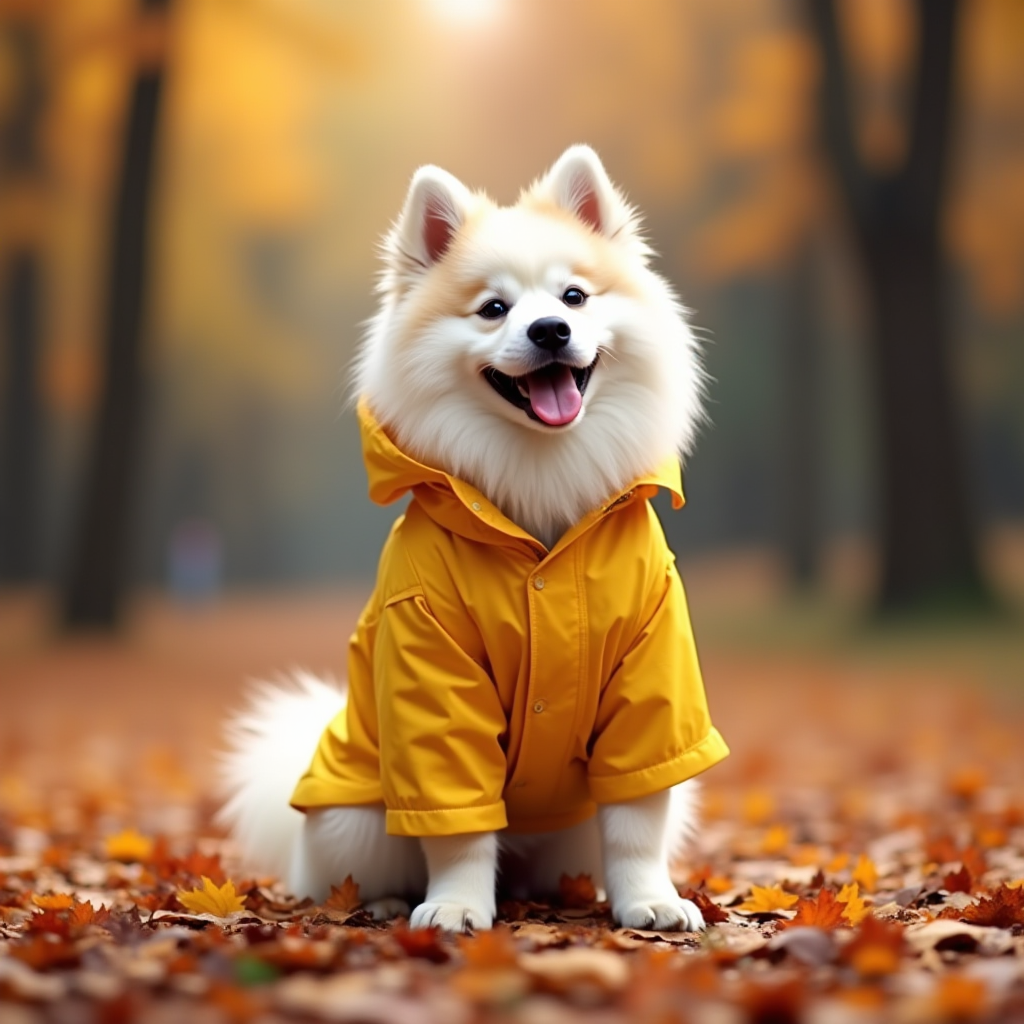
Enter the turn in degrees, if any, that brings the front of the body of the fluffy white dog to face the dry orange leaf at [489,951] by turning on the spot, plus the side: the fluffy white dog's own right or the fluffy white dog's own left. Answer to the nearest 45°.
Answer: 0° — it already faces it

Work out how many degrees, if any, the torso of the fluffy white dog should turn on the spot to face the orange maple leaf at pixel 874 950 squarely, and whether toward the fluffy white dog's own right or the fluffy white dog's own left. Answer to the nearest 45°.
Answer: approximately 45° to the fluffy white dog's own left

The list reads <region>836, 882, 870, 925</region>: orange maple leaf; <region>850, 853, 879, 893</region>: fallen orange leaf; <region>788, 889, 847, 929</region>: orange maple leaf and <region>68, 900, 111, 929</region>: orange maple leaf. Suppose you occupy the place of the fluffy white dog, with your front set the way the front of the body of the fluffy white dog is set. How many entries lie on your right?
1

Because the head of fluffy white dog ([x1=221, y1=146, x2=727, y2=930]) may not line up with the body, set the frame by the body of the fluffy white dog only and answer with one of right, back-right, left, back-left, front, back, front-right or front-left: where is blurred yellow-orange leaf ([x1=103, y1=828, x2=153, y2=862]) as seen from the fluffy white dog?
back-right

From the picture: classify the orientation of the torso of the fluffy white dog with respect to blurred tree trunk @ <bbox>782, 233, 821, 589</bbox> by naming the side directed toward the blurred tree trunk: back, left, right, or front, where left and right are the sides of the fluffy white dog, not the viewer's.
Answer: back

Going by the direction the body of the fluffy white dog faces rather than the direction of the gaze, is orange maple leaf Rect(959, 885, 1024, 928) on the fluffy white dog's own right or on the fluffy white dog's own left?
on the fluffy white dog's own left

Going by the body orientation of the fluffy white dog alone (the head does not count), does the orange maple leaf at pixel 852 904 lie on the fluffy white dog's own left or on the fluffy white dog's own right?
on the fluffy white dog's own left

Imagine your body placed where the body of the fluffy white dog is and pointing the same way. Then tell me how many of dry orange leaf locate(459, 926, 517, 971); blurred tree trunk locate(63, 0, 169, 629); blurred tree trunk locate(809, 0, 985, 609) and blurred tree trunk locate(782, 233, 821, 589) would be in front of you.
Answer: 1

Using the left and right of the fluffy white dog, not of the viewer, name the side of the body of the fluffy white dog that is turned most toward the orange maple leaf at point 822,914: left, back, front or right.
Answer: left

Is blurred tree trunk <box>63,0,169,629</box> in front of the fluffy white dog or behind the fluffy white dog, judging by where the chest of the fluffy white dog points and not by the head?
behind

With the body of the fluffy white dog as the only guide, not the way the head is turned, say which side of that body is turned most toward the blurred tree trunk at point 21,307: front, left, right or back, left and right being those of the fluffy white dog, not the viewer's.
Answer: back

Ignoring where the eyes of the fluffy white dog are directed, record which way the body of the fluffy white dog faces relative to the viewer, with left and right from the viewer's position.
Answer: facing the viewer
